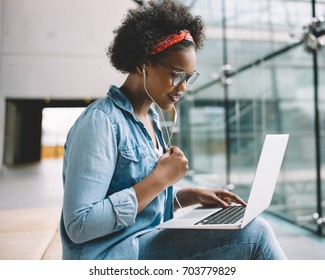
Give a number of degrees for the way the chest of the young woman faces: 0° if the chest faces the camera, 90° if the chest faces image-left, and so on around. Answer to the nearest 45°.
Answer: approximately 270°
